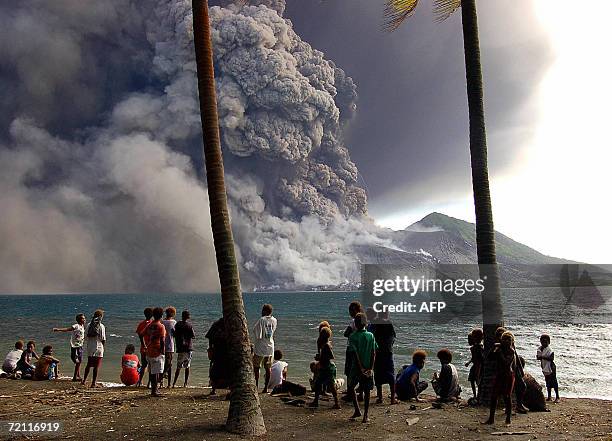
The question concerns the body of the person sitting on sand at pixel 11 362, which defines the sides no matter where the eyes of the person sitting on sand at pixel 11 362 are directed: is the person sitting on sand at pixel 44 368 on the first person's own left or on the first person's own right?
on the first person's own right

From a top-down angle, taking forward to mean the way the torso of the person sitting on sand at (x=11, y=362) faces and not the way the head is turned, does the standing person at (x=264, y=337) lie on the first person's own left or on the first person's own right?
on the first person's own right

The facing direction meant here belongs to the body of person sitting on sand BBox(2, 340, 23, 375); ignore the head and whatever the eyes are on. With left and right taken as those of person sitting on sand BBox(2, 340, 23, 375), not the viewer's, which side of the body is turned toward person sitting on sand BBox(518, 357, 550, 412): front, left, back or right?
right

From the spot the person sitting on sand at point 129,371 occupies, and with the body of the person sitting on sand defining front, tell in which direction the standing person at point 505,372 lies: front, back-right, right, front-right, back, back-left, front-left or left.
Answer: back-right

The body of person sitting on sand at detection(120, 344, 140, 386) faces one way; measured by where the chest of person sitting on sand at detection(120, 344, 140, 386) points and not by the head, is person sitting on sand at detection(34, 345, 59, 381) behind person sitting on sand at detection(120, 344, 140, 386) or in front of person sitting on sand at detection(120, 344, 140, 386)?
in front

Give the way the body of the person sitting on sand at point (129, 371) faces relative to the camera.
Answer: away from the camera

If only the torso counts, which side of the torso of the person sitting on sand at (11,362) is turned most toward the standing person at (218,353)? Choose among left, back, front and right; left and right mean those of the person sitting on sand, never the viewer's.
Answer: right

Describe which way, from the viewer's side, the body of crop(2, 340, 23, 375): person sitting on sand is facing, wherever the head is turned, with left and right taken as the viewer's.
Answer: facing away from the viewer and to the right of the viewer

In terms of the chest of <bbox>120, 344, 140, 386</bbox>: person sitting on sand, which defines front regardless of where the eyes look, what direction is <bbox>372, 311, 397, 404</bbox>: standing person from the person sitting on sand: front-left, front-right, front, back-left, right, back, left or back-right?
back-right

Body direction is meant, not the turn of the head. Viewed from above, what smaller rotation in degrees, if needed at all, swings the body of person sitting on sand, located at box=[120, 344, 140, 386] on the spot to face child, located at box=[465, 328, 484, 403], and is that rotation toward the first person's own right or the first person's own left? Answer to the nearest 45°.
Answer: approximately 135° to the first person's own right
